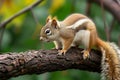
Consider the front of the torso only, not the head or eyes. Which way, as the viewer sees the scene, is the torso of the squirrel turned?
to the viewer's left
